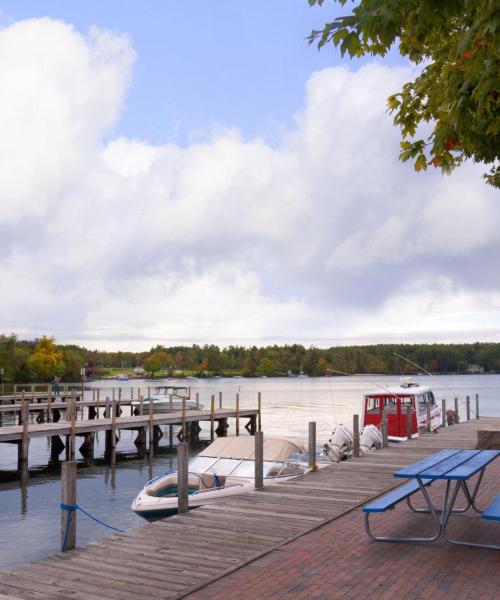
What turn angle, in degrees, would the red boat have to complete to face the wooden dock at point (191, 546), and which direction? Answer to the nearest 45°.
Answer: approximately 135° to its right

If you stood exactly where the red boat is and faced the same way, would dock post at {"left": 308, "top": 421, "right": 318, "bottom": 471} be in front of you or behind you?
behind

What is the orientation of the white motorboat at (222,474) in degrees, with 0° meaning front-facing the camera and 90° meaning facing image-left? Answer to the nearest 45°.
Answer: approximately 45°

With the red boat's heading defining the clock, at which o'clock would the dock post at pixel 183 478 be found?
The dock post is roughly at 5 o'clock from the red boat.

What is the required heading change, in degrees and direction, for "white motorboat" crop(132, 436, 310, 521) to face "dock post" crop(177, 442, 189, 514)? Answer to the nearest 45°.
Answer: approximately 45° to its left

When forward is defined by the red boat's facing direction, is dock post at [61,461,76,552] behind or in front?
behind

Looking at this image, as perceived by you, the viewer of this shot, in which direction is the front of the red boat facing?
facing away from the viewer and to the right of the viewer

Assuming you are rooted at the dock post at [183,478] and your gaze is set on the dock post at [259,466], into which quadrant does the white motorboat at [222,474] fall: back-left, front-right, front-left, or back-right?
front-left

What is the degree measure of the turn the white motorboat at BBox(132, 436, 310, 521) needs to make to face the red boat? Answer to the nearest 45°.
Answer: approximately 180°

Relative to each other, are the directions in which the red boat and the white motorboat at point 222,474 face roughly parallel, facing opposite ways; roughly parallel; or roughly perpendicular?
roughly parallel, facing opposite ways

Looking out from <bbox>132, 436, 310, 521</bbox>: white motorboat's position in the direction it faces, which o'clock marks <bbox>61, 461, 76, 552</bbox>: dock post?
The dock post is roughly at 11 o'clock from the white motorboat.
